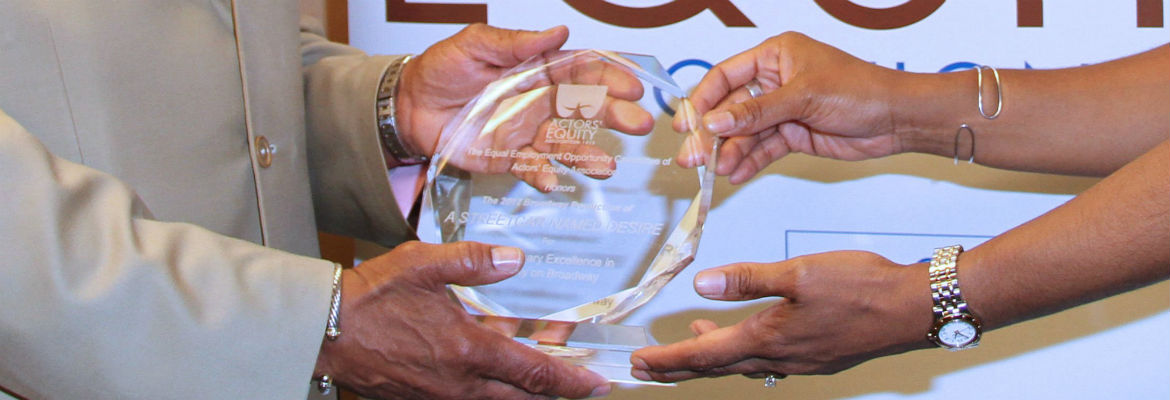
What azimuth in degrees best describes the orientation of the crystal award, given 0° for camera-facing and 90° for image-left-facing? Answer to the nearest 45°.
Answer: approximately 0°
